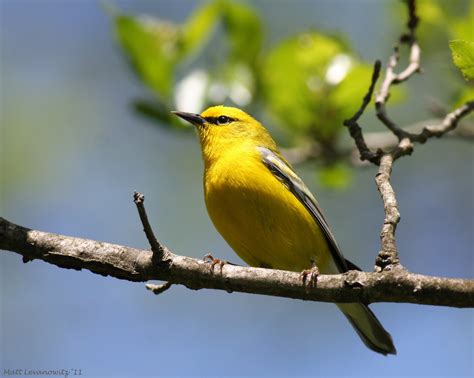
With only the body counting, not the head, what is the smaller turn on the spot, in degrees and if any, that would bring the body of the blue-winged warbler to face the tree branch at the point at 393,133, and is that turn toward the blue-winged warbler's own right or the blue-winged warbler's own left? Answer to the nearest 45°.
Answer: approximately 90° to the blue-winged warbler's own left

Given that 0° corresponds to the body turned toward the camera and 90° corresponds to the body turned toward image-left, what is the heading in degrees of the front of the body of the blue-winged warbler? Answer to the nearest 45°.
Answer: approximately 45°
